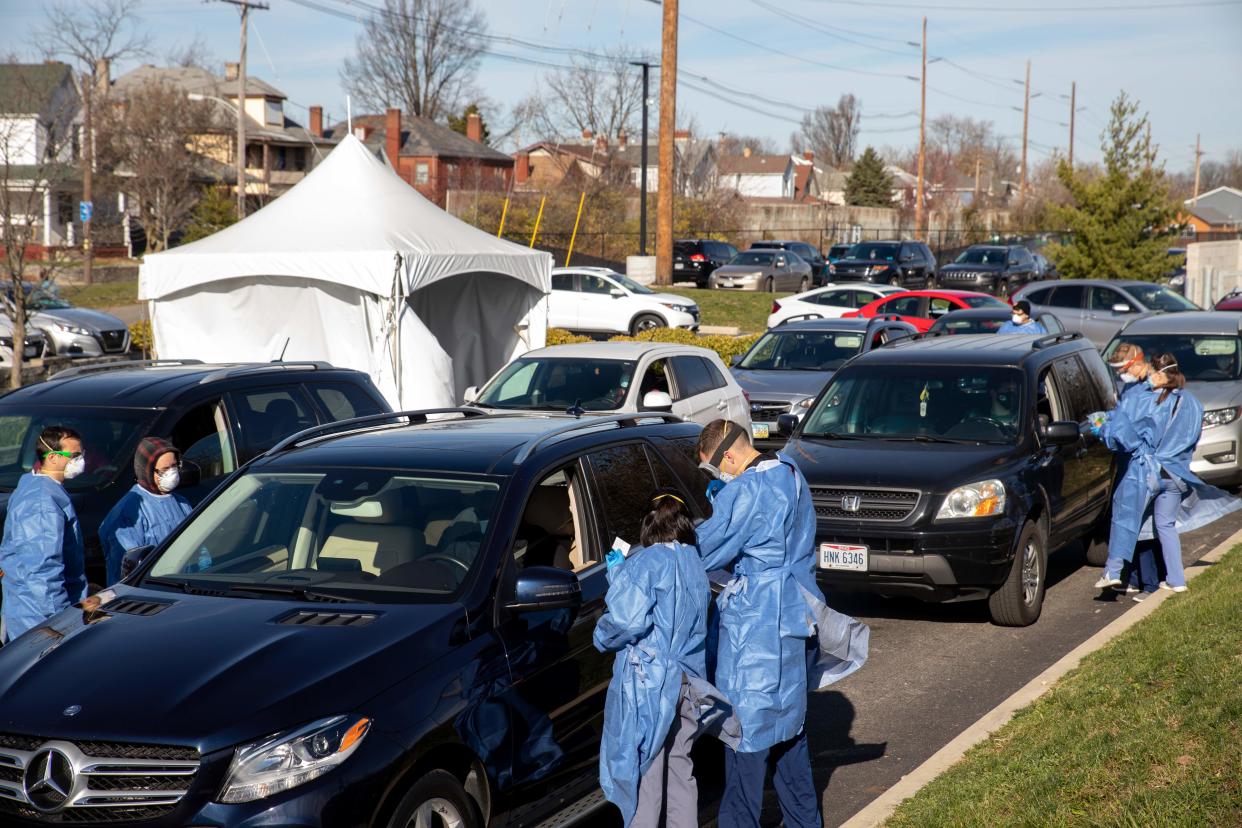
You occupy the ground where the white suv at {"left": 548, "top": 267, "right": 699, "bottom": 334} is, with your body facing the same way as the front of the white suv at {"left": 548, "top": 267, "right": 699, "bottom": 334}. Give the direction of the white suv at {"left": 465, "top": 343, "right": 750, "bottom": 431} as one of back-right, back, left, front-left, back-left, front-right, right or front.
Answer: right

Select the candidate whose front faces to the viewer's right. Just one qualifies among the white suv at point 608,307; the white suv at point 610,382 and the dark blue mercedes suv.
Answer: the white suv at point 608,307

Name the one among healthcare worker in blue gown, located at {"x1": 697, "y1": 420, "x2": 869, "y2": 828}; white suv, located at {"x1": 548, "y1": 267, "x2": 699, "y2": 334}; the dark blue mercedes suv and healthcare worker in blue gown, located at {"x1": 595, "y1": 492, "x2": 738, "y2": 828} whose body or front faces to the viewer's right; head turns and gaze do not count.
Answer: the white suv

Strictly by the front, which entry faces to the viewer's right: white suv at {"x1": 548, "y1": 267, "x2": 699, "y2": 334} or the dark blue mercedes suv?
the white suv

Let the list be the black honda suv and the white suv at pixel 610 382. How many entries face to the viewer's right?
0

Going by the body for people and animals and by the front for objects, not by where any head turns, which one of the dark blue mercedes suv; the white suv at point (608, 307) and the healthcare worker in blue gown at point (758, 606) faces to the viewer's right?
the white suv

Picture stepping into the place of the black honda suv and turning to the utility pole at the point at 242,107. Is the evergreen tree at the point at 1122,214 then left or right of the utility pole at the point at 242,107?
right

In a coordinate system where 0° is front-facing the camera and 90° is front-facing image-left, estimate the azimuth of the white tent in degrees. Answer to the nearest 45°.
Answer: approximately 315°

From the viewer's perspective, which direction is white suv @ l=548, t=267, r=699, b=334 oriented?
to the viewer's right

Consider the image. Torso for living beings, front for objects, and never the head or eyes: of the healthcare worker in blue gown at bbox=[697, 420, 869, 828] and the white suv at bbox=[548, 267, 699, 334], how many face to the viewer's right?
1

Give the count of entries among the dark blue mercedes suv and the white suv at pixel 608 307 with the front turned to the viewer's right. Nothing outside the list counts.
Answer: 1

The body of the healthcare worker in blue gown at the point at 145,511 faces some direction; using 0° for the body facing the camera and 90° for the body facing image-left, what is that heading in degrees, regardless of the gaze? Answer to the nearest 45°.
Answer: approximately 315°

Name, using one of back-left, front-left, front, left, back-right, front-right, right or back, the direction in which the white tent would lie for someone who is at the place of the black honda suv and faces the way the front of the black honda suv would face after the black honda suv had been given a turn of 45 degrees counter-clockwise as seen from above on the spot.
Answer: back-right

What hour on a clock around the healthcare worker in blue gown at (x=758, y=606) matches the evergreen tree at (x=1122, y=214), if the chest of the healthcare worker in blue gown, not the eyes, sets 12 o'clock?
The evergreen tree is roughly at 2 o'clock from the healthcare worker in blue gown.
